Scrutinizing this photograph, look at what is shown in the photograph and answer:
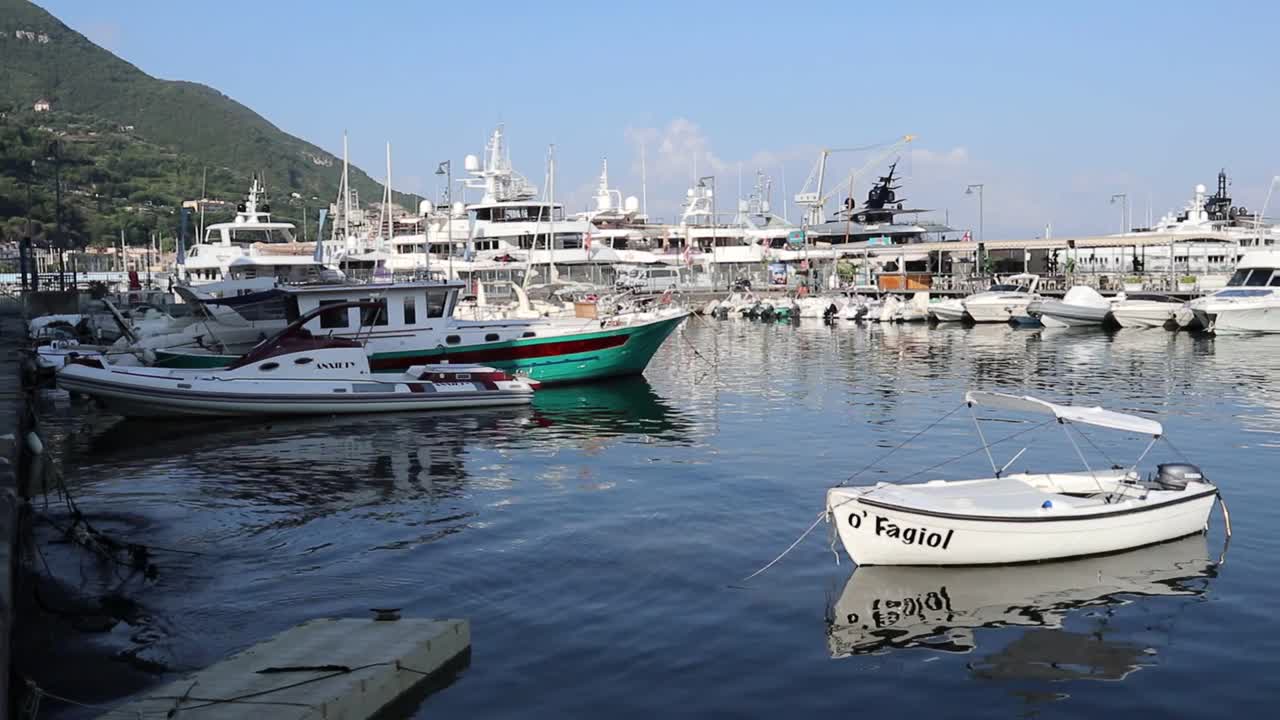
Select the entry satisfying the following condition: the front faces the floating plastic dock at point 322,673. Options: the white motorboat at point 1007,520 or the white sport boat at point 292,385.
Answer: the white motorboat

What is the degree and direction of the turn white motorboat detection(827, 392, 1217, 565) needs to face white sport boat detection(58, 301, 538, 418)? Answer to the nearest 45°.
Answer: approximately 90° to its right

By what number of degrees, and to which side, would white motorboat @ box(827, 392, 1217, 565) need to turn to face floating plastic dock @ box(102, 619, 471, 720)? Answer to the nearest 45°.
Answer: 0° — it already faces it

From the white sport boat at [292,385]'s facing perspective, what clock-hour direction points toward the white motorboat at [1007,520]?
The white motorboat is roughly at 8 o'clock from the white sport boat.

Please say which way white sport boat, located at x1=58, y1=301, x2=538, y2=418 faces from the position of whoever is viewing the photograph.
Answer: facing to the left of the viewer

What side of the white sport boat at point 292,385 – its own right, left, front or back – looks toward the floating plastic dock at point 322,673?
left

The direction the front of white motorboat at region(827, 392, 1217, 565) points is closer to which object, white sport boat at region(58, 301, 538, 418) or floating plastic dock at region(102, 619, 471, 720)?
the floating plastic dock
